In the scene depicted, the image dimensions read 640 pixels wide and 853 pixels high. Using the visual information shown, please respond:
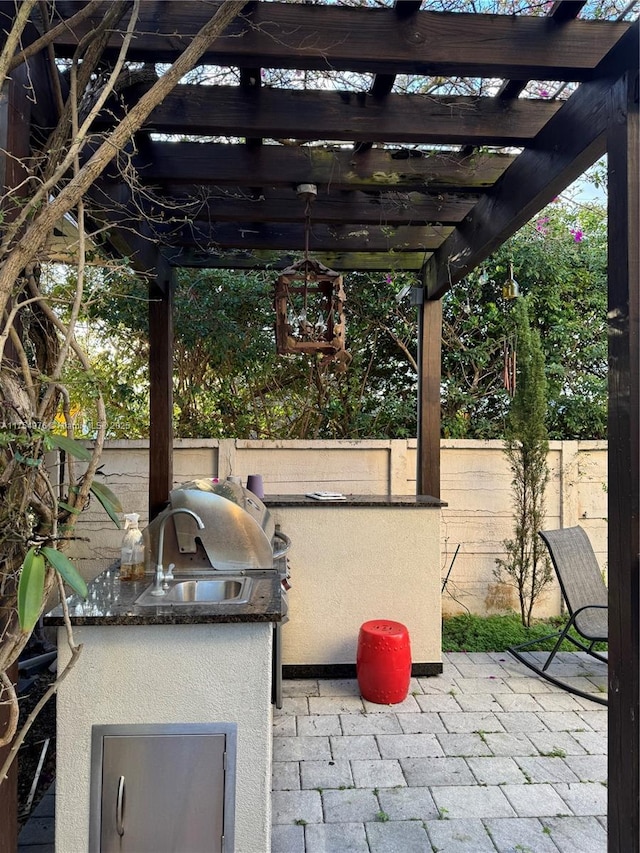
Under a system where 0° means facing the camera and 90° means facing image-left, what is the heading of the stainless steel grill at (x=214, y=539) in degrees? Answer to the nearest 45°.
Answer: approximately 270°

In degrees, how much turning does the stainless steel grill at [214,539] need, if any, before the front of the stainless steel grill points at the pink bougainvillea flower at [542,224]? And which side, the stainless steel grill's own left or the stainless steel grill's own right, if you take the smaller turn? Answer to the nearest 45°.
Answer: approximately 45° to the stainless steel grill's own left

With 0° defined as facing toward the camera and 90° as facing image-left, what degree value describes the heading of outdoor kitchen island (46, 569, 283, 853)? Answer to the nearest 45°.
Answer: approximately 0°

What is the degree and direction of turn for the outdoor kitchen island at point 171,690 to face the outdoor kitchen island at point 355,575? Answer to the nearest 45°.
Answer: approximately 135° to its left

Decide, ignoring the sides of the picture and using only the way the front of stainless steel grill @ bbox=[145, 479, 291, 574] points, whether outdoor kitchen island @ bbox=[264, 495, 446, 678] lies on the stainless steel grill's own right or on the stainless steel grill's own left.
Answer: on the stainless steel grill's own left
